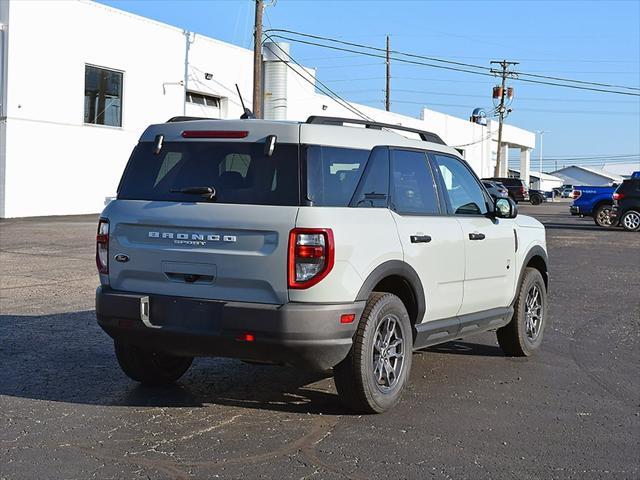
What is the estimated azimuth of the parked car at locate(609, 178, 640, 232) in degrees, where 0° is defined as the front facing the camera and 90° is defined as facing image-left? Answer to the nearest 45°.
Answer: approximately 270°

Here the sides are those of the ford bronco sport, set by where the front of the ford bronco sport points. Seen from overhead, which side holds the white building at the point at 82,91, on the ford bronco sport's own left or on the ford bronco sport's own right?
on the ford bronco sport's own left

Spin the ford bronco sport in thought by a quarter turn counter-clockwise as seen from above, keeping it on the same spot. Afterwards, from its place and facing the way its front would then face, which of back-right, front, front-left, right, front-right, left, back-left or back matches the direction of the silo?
front-right

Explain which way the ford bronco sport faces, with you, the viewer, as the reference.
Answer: facing away from the viewer and to the right of the viewer

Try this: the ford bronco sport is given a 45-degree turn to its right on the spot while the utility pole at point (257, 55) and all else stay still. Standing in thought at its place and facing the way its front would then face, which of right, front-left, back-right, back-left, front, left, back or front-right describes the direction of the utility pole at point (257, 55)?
left

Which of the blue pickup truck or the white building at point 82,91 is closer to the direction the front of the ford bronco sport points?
the blue pickup truck

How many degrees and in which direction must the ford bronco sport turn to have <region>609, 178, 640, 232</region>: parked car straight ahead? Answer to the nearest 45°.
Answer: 0° — it already faces it

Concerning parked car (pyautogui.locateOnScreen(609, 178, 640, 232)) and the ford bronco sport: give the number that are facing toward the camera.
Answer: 0

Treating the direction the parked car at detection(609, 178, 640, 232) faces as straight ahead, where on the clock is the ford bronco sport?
The ford bronco sport is roughly at 3 o'clock from the parked car.

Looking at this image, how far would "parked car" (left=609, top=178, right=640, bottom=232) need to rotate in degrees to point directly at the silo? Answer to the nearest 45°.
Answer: approximately 180°
